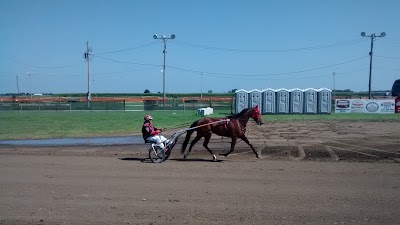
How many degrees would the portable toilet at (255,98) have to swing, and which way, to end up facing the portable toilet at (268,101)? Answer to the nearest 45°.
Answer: approximately 90° to its left

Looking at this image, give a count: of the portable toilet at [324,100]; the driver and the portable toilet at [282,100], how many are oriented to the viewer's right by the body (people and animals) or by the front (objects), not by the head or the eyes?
1

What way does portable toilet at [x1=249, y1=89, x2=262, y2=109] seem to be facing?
toward the camera

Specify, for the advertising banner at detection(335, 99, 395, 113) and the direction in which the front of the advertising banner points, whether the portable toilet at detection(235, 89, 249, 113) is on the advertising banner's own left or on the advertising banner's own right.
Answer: on the advertising banner's own right

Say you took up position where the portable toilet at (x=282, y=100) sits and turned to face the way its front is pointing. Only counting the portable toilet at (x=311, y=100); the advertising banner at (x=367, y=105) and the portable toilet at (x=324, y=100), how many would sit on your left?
3

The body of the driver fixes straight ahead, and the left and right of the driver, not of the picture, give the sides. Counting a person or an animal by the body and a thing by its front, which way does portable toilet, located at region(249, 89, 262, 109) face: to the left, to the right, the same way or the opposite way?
to the right

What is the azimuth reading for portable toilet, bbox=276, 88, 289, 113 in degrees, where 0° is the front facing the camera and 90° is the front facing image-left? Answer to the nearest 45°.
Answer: approximately 0°

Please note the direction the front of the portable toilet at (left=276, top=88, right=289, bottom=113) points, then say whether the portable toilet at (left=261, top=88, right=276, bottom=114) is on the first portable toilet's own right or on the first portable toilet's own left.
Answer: on the first portable toilet's own right

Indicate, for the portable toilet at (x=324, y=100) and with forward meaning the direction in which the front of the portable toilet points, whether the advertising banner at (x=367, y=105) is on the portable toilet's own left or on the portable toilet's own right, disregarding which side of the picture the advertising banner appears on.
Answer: on the portable toilet's own left
